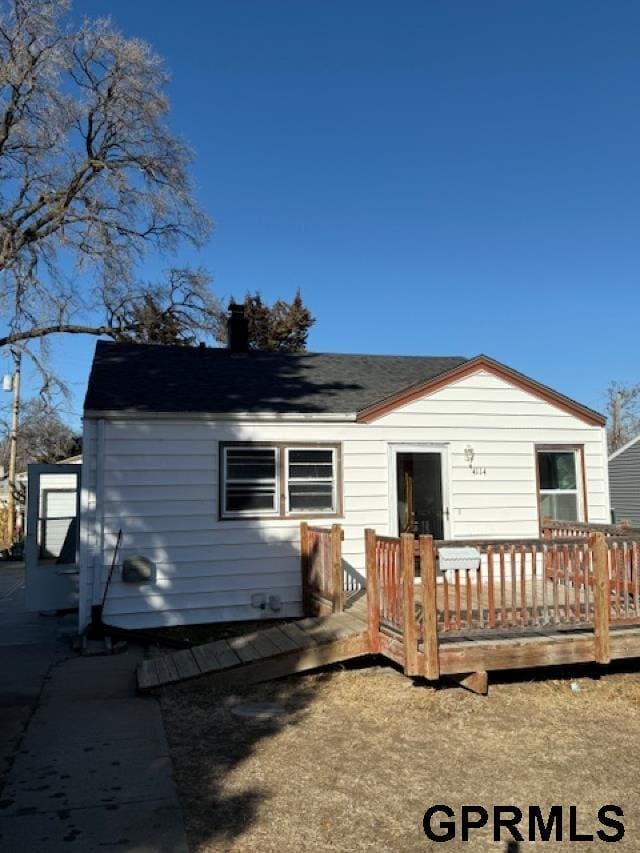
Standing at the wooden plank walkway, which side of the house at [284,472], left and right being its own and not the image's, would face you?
front

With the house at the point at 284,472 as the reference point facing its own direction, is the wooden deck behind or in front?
in front

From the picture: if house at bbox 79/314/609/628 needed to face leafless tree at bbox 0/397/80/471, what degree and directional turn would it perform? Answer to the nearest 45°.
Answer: approximately 135° to its right

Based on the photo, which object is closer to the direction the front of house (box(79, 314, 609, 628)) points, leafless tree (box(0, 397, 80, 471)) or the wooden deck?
the wooden deck

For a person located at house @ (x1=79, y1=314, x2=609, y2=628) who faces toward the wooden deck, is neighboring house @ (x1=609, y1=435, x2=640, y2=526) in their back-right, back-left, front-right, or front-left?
back-left

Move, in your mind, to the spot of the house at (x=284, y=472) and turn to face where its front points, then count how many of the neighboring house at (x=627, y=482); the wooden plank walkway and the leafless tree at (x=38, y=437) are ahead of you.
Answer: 1

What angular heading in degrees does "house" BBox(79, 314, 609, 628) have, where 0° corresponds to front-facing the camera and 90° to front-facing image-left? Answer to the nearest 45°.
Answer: approximately 0°

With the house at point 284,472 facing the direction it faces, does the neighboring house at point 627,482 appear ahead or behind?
behind
